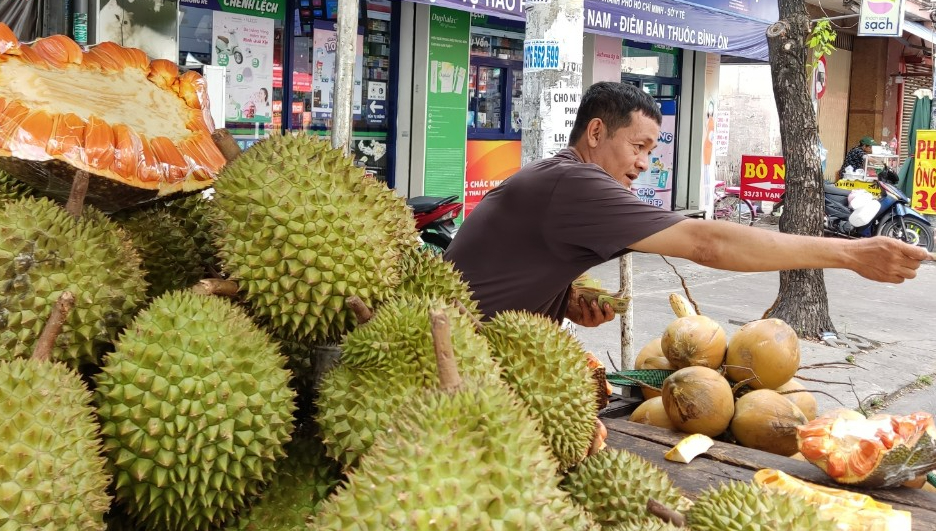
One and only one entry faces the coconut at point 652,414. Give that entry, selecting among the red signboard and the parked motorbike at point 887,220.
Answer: the red signboard

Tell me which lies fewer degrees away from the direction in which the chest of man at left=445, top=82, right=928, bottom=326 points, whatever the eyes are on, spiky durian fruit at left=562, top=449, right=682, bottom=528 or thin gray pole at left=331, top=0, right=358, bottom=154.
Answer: the spiky durian fruit

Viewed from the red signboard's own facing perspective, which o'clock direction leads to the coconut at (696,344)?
The coconut is roughly at 12 o'clock from the red signboard.

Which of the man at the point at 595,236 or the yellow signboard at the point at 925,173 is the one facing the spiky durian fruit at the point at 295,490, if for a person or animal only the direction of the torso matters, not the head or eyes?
the yellow signboard

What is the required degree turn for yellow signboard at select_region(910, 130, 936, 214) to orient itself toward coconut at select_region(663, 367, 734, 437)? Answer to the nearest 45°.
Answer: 0° — it already faces it

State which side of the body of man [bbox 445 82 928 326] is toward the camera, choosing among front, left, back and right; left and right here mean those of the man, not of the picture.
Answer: right

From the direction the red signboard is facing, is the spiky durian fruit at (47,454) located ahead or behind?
ahead

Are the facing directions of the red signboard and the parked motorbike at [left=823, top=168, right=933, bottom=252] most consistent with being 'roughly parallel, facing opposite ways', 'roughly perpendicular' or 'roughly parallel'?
roughly perpendicular
